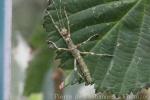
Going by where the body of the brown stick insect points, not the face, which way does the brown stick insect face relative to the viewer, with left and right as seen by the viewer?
facing away from the viewer and to the left of the viewer
